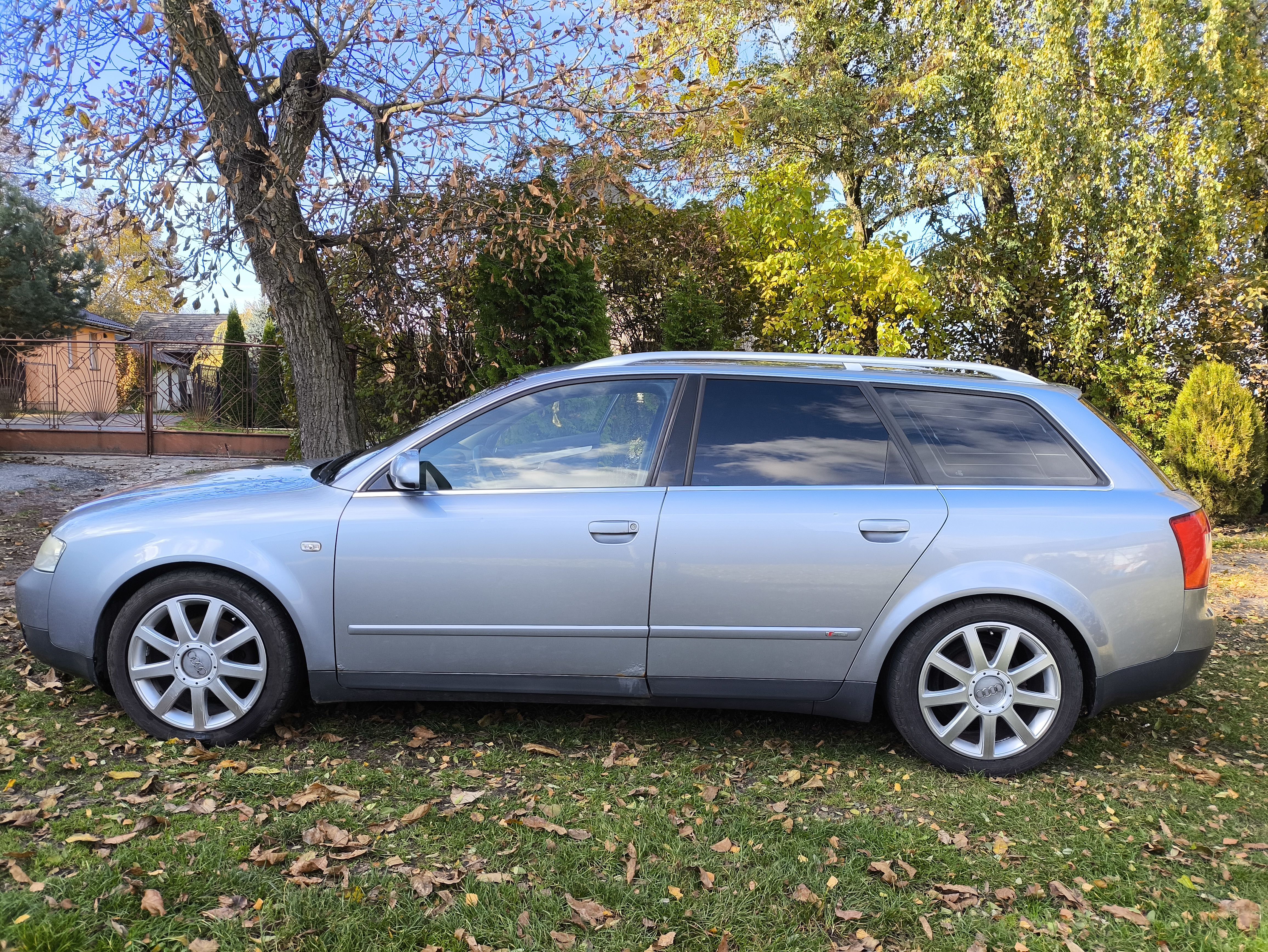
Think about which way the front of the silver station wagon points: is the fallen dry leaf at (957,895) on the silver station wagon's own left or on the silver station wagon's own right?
on the silver station wagon's own left

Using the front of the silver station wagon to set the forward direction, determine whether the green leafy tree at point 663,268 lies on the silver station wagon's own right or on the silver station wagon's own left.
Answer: on the silver station wagon's own right

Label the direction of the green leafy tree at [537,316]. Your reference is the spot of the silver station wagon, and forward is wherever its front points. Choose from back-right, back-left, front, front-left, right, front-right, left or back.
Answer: right

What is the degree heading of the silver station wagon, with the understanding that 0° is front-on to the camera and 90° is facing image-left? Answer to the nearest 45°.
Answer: approximately 90°

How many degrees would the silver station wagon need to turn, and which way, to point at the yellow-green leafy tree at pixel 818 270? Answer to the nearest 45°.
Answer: approximately 90° to its right

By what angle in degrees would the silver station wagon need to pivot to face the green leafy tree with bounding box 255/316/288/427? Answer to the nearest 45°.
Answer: approximately 45° to its right

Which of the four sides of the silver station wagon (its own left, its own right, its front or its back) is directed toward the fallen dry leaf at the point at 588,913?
left

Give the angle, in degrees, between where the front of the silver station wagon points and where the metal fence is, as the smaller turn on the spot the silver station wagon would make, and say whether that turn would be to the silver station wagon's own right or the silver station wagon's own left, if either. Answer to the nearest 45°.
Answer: approximately 45° to the silver station wagon's own right

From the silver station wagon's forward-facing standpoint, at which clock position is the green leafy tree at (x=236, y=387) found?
The green leafy tree is roughly at 2 o'clock from the silver station wagon.

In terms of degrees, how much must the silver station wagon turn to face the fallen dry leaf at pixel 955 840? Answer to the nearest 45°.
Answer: approximately 135° to its left
